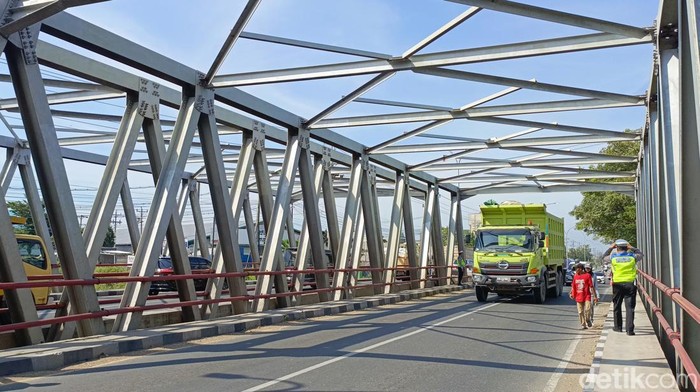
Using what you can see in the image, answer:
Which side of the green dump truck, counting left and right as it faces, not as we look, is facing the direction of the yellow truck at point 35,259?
front

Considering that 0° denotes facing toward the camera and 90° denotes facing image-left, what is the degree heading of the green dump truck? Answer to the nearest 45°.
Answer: approximately 45°

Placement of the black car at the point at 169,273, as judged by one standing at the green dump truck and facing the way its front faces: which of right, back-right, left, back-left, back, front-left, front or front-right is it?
front-right
